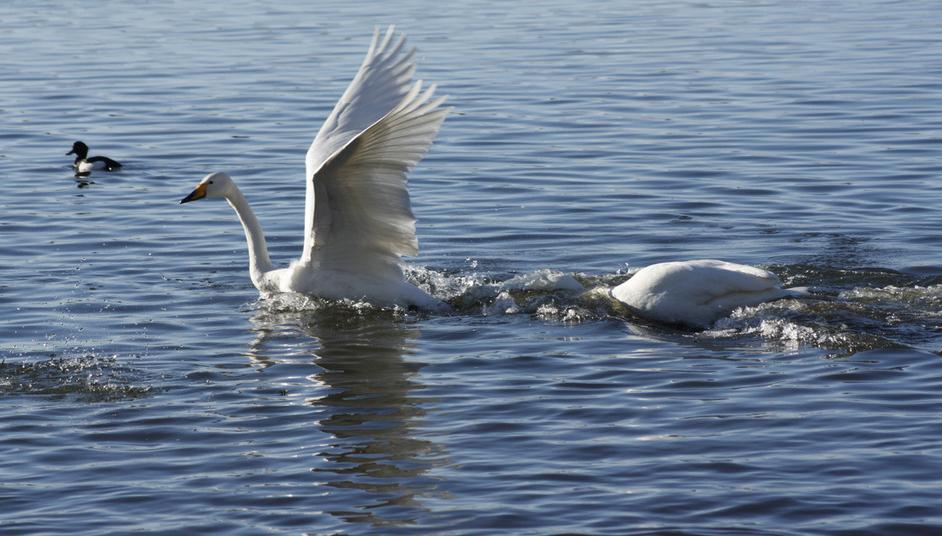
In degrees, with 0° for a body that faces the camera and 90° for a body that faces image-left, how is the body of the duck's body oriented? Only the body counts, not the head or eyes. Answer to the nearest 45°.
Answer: approximately 90°

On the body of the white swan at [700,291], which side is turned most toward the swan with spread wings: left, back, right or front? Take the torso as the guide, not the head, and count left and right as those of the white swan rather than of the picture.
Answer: front

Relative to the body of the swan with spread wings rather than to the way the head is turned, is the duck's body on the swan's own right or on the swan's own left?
on the swan's own right

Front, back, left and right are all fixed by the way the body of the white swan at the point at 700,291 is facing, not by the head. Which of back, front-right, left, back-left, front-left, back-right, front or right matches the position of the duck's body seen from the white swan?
front-right

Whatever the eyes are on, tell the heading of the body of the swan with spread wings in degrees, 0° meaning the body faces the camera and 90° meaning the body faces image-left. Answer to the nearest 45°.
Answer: approximately 90°

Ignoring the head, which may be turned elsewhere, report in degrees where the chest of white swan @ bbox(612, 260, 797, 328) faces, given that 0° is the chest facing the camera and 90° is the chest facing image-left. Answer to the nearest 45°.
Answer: approximately 90°

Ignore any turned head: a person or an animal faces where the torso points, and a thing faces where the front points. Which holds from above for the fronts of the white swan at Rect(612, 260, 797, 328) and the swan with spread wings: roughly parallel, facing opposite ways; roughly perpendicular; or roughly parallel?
roughly parallel

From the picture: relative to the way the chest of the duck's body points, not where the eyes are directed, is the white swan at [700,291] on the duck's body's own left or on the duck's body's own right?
on the duck's body's own left

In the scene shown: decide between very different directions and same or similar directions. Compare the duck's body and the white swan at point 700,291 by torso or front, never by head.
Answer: same or similar directions

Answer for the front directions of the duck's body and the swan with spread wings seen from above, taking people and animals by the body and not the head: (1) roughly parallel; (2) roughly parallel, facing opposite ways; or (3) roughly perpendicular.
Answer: roughly parallel

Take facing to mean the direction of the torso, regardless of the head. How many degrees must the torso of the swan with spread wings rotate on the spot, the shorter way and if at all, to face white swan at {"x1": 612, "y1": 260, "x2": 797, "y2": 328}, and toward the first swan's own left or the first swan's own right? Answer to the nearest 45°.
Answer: approximately 135° to the first swan's own left

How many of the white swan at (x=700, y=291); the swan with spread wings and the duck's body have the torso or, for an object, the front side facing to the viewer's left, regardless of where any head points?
3
